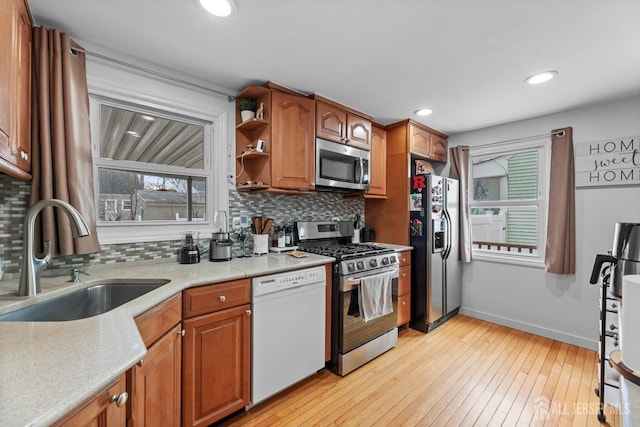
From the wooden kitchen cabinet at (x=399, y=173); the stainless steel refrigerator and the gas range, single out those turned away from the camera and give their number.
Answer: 0

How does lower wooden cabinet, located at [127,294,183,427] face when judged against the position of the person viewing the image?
facing the viewer and to the right of the viewer

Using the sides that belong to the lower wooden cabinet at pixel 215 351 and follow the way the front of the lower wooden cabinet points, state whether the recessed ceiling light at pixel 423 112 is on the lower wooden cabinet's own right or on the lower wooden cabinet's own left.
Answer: on the lower wooden cabinet's own left

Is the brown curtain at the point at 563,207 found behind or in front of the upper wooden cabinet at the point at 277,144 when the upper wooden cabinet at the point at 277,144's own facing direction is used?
in front

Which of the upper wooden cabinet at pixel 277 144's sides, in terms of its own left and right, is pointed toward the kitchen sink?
right

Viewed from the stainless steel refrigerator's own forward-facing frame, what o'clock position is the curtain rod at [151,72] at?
The curtain rod is roughly at 3 o'clock from the stainless steel refrigerator.

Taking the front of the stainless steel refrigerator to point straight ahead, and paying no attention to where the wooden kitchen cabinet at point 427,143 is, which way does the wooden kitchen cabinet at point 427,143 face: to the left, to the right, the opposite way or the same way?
the same way

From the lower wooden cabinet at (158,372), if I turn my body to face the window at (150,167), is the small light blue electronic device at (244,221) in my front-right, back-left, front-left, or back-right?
front-right

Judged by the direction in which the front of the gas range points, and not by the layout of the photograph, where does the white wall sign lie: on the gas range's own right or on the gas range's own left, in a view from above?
on the gas range's own left

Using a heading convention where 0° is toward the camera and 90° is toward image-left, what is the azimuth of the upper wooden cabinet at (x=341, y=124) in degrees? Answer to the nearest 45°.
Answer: approximately 315°

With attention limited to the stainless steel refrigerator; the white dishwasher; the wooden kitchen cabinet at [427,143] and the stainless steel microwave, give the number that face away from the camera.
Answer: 0

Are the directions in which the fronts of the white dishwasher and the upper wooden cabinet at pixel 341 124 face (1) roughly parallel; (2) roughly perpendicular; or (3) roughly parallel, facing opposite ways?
roughly parallel

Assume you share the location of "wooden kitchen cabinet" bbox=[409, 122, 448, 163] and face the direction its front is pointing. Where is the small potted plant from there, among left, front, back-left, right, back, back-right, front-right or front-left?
right
